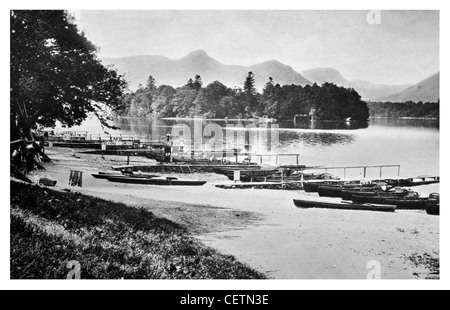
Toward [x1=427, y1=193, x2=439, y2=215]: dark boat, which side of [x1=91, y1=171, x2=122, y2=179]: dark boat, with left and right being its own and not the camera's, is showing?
back

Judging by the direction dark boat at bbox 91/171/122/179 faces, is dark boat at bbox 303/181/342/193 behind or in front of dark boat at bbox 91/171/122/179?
behind

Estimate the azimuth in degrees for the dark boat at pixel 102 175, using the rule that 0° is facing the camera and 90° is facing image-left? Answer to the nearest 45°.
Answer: approximately 90°
